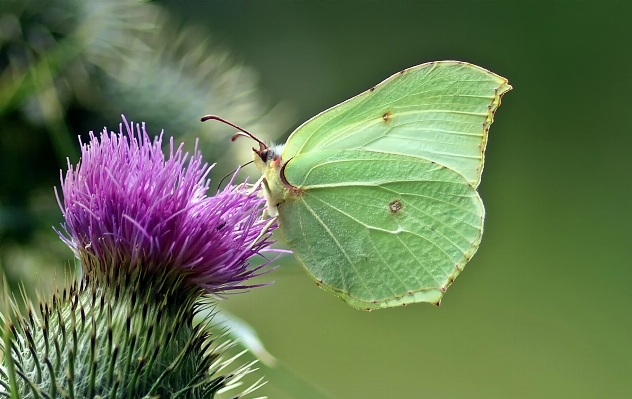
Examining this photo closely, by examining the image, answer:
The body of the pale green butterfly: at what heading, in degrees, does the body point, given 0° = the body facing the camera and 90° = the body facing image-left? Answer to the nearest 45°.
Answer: approximately 90°
